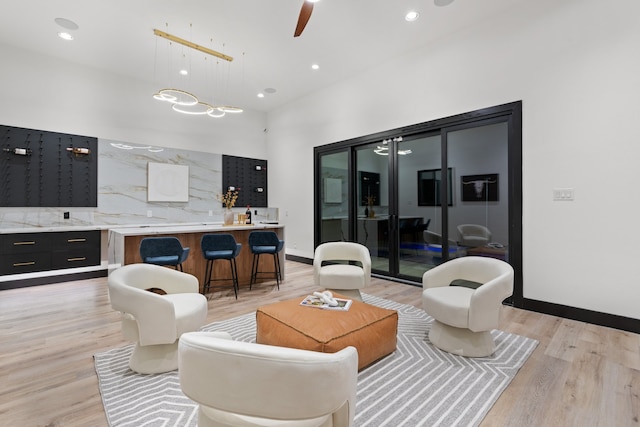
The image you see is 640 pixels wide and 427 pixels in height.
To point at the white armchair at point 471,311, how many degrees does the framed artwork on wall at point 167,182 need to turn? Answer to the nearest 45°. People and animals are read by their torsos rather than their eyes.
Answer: approximately 45° to its left

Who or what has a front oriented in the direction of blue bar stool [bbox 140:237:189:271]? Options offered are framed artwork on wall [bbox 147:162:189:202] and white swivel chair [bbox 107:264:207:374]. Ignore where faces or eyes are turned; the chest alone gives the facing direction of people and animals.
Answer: the framed artwork on wall

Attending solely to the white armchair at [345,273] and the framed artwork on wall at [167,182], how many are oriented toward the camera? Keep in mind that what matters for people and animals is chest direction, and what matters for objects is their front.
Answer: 2

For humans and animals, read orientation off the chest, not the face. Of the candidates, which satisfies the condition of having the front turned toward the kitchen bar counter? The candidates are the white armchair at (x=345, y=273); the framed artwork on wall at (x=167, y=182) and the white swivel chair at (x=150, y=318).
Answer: the framed artwork on wall

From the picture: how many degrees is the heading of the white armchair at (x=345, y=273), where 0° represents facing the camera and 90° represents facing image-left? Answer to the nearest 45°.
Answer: approximately 0°
